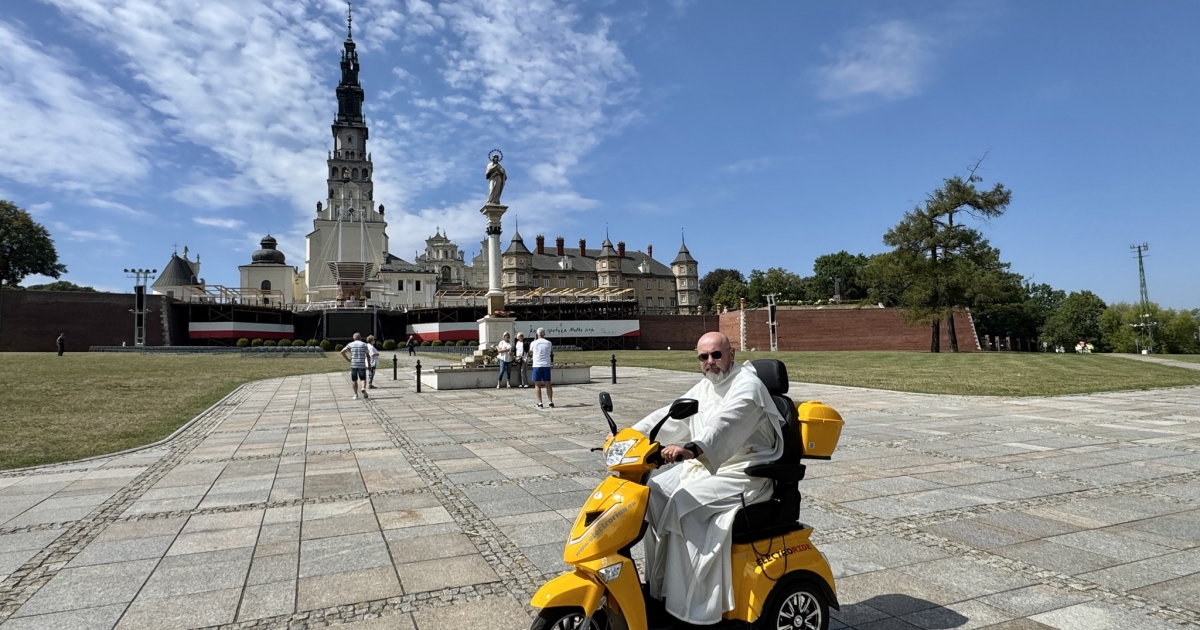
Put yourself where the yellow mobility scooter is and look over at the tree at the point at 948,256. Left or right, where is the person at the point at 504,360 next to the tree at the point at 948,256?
left

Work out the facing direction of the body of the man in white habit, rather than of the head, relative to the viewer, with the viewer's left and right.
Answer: facing the viewer and to the left of the viewer

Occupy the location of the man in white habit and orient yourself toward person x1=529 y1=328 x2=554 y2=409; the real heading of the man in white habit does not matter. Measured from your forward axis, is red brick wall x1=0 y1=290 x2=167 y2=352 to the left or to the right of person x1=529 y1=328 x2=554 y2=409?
left

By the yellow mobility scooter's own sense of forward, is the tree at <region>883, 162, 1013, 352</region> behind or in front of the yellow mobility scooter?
behind

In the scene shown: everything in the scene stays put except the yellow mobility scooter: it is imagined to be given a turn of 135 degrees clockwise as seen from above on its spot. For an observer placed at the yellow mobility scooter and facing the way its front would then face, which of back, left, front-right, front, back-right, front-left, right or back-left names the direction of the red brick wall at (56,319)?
front-left

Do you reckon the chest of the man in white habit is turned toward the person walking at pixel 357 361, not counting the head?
no

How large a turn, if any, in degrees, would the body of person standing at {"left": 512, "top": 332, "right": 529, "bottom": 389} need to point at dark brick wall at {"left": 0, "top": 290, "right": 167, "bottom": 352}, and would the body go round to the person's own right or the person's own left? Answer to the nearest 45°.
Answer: approximately 135° to the person's own right

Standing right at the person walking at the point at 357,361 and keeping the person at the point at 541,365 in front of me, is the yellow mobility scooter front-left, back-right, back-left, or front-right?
front-right

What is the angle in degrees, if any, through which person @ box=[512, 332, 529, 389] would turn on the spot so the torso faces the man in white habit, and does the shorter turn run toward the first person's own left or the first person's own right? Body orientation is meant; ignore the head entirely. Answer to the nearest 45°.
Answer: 0° — they already face them

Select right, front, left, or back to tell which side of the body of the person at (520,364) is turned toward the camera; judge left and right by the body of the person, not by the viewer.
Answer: front

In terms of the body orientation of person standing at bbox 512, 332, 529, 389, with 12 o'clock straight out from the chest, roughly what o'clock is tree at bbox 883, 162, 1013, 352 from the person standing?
The tree is roughly at 8 o'clock from the person standing.

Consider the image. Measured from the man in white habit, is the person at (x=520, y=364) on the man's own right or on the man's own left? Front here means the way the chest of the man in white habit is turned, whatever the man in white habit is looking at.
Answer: on the man's own right
